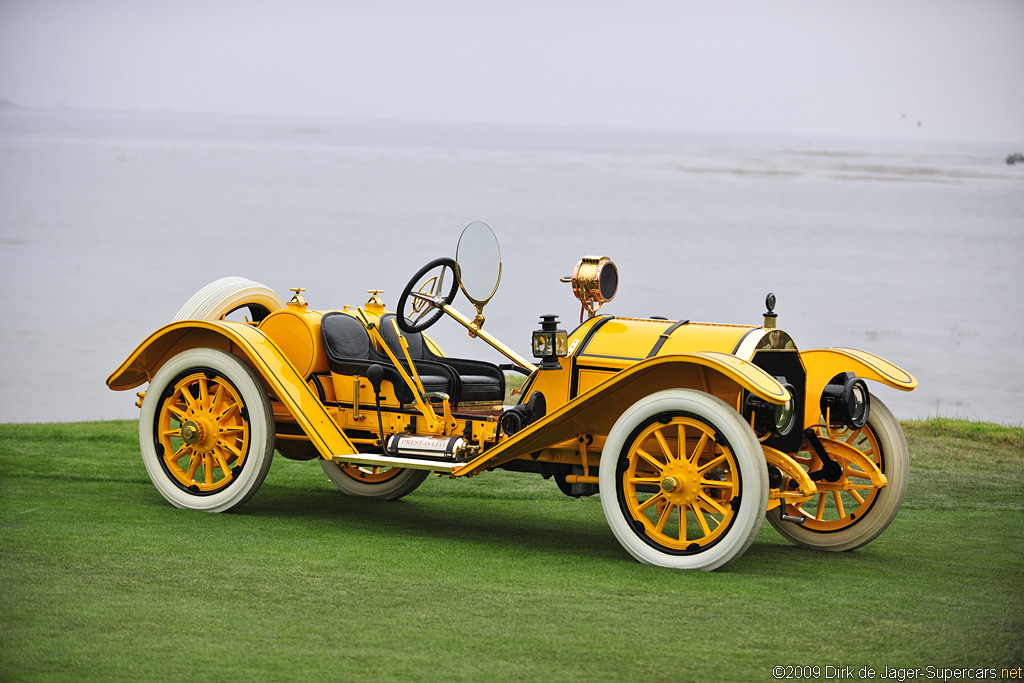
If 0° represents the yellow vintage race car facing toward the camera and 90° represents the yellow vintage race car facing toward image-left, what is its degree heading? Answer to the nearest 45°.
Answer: approximately 315°
